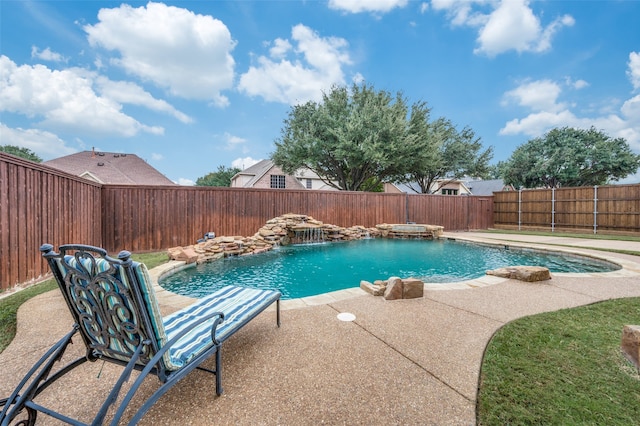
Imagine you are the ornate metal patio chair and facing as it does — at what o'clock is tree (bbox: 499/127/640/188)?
The tree is roughly at 1 o'clock from the ornate metal patio chair.

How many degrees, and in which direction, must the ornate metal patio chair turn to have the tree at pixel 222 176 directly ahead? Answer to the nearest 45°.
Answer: approximately 45° to its left

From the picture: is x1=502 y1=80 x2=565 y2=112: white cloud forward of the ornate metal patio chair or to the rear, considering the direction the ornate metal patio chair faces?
forward

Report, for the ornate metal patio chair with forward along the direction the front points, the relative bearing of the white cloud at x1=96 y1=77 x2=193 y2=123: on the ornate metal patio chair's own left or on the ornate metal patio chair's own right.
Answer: on the ornate metal patio chair's own left

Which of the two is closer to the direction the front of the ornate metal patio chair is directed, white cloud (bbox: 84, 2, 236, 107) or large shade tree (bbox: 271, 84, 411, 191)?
the large shade tree

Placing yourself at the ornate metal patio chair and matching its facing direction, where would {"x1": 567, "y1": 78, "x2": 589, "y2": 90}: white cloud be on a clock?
The white cloud is roughly at 1 o'clock from the ornate metal patio chair.

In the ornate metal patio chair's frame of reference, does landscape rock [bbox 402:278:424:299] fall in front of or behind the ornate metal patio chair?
in front

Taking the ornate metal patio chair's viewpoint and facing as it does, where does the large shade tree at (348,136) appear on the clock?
The large shade tree is roughly at 12 o'clock from the ornate metal patio chair.

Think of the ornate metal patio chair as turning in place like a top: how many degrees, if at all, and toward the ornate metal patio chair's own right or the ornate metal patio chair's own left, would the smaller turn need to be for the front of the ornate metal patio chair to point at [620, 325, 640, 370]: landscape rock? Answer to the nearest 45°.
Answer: approximately 45° to the ornate metal patio chair's own right

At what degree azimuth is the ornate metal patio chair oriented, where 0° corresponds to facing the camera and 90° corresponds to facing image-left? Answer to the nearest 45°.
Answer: approximately 225°
